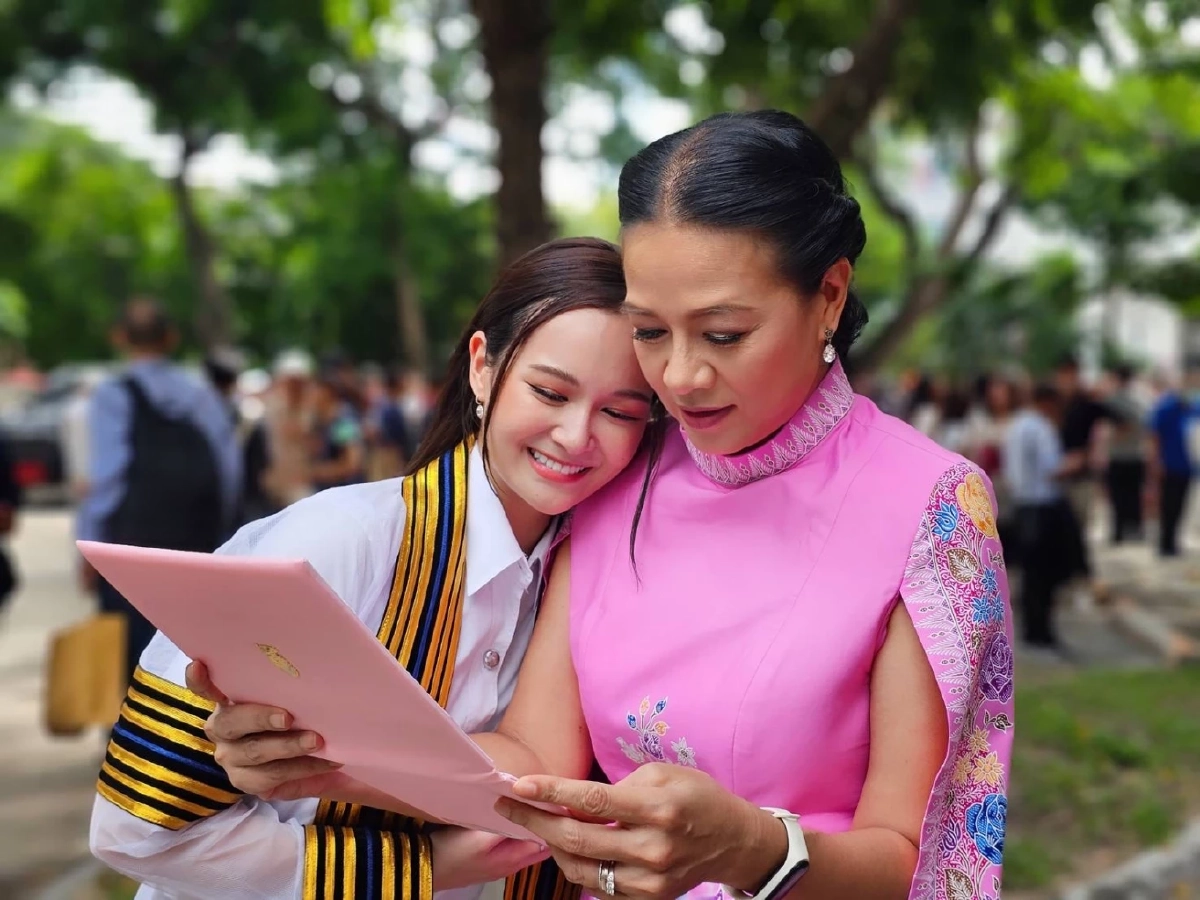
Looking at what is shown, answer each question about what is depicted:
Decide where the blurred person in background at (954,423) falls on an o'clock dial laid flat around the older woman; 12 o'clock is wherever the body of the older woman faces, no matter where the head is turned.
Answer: The blurred person in background is roughly at 5 o'clock from the older woman.

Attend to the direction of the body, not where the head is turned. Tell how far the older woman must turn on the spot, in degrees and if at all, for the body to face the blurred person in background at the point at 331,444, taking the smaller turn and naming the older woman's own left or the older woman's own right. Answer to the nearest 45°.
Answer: approximately 135° to the older woman's own right

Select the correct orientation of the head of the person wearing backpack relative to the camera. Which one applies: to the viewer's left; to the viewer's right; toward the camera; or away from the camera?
away from the camera

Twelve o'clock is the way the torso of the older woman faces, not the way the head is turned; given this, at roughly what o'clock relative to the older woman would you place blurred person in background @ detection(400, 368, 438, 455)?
The blurred person in background is roughly at 4 o'clock from the older woman.

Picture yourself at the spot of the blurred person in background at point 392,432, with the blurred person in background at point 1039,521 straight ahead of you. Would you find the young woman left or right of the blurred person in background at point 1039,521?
right

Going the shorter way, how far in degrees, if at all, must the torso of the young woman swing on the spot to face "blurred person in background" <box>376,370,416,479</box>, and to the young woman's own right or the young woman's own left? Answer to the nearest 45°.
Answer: approximately 135° to the young woman's own left

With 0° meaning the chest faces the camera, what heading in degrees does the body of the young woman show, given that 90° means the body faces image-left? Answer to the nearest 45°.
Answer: approximately 315°

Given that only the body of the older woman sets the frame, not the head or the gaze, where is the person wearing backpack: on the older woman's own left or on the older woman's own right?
on the older woman's own right

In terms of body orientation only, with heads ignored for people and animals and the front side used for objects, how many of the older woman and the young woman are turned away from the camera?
0

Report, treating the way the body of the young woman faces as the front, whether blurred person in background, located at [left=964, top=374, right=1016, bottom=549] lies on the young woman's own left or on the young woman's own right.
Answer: on the young woman's own left

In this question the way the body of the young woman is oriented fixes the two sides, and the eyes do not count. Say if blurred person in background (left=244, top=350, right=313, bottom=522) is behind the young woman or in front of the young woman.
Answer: behind

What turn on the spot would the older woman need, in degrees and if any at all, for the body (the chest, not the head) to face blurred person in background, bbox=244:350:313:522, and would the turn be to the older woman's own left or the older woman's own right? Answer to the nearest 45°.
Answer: approximately 135° to the older woman's own right

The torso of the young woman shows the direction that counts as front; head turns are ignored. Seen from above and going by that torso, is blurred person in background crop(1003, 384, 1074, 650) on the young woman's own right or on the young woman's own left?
on the young woman's own left

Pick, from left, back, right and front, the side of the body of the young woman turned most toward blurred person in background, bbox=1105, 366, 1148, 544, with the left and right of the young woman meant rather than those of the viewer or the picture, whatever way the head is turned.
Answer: left
